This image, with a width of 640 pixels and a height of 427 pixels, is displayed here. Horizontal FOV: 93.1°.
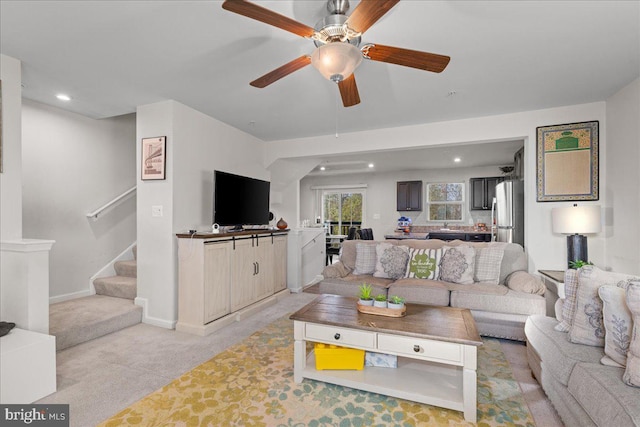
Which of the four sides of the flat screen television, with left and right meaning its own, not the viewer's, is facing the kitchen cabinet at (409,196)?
left

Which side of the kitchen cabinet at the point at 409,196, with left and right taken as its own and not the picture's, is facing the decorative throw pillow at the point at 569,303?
front

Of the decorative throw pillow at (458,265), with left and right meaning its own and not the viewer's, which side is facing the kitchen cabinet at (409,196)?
back

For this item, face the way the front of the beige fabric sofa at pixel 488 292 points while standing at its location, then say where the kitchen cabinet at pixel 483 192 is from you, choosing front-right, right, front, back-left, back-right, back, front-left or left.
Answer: back

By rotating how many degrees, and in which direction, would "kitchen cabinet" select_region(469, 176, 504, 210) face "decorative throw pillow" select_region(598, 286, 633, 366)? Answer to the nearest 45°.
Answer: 0° — it already faces it

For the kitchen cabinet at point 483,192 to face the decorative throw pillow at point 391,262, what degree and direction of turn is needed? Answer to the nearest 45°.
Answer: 0° — it already faces it

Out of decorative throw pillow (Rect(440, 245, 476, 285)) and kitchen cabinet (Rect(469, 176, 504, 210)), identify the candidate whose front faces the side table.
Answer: the kitchen cabinet

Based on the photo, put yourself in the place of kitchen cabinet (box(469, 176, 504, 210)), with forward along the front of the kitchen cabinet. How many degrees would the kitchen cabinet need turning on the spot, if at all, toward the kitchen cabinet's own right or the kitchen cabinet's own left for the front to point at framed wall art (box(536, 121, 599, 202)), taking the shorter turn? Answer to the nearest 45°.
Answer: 0° — it already faces it

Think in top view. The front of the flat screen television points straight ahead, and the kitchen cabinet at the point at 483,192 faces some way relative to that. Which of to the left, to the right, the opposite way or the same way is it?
to the right

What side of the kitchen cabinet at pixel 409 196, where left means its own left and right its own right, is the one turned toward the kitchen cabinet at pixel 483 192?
left

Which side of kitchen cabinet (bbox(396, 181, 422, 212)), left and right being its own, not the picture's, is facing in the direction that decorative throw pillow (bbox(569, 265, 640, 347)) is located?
front

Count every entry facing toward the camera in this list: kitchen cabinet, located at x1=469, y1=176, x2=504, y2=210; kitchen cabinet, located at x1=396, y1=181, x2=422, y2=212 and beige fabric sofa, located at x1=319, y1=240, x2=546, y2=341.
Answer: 3

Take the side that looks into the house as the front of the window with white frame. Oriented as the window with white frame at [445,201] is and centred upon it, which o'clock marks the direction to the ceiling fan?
The ceiling fan is roughly at 12 o'clock from the window with white frame.

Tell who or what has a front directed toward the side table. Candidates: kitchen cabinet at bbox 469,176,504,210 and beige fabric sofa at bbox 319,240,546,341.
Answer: the kitchen cabinet
